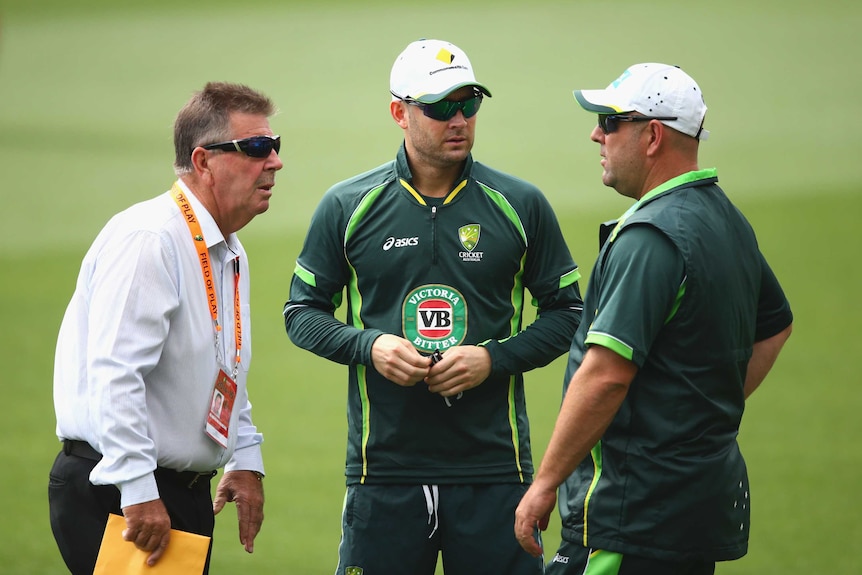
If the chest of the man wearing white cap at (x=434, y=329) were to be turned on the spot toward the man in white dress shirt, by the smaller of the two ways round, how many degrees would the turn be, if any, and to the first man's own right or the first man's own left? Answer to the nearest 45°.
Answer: approximately 45° to the first man's own right

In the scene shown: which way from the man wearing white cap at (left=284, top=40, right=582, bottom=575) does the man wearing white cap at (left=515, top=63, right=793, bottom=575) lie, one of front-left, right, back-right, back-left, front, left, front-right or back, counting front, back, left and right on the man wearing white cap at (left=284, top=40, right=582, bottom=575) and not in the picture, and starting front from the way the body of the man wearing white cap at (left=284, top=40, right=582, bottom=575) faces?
front-left

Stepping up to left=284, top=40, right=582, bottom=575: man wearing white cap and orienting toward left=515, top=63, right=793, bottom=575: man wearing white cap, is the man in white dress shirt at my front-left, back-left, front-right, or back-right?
back-right

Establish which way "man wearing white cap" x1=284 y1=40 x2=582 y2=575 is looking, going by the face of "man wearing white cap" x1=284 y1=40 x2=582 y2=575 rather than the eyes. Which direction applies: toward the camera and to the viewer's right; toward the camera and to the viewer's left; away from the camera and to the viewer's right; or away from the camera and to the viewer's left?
toward the camera and to the viewer's right

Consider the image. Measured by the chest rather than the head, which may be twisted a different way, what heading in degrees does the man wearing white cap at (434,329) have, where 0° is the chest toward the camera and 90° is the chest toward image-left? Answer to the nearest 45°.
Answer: approximately 0°

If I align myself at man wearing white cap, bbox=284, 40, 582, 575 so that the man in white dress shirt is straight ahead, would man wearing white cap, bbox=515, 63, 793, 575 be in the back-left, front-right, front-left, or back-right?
back-left

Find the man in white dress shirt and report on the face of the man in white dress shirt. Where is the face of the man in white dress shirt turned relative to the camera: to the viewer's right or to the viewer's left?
to the viewer's right

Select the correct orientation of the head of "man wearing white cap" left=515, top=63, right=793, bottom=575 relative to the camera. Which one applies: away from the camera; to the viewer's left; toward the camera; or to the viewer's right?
to the viewer's left
